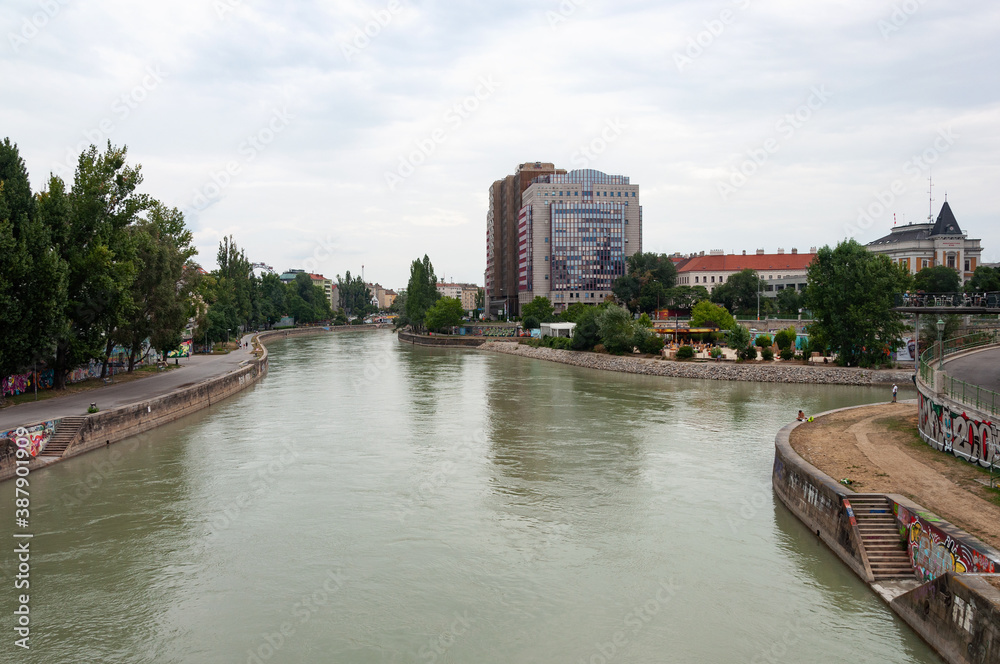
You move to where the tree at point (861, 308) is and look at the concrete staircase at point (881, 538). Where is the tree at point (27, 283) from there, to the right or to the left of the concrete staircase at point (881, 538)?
right

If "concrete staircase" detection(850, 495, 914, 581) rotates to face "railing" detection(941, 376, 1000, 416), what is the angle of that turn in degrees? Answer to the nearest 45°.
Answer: approximately 135° to its left

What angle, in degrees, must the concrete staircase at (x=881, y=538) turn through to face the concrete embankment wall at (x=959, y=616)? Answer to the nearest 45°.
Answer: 0° — it already faces it

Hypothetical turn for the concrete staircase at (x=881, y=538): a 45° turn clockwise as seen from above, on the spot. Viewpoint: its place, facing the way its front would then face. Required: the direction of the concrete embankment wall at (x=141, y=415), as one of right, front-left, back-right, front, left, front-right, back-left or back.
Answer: front-right

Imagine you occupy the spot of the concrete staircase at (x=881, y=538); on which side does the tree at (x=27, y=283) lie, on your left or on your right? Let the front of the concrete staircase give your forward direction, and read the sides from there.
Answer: on your right

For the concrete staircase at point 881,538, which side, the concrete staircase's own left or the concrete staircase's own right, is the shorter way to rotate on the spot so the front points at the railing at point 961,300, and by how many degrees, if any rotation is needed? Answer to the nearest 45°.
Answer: approximately 180°

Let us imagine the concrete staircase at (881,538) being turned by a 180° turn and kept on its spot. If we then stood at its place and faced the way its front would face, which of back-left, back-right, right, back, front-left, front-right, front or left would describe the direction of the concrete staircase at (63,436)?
left

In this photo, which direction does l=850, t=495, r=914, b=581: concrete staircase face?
toward the camera

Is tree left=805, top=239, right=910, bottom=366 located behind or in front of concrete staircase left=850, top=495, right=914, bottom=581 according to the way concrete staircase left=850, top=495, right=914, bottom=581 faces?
behind

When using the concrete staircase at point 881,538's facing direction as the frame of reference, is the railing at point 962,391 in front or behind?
behind
